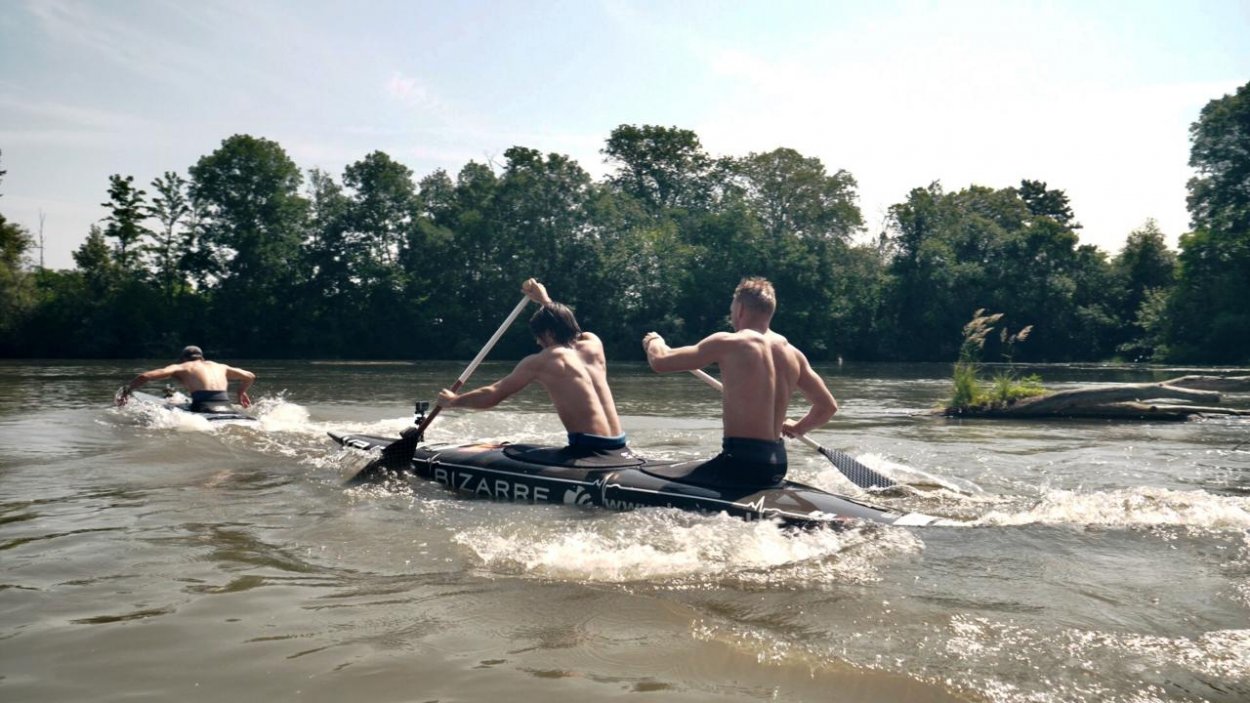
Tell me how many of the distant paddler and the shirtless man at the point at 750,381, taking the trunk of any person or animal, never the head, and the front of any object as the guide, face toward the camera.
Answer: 0

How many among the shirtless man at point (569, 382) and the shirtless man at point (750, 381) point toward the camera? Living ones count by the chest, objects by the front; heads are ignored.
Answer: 0

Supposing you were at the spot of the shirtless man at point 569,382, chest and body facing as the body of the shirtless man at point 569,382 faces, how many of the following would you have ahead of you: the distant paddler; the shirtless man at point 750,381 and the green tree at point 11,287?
2

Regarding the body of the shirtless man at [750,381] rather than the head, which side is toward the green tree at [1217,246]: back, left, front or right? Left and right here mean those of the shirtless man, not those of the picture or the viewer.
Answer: right

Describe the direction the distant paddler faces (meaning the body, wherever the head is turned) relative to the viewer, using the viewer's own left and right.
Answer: facing away from the viewer and to the left of the viewer

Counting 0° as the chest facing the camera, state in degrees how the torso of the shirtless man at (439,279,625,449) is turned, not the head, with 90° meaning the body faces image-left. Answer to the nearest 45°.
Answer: approximately 135°

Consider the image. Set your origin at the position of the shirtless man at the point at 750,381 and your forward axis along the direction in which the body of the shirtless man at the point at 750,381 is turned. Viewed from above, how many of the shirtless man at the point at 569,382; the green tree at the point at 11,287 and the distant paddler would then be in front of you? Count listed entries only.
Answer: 3

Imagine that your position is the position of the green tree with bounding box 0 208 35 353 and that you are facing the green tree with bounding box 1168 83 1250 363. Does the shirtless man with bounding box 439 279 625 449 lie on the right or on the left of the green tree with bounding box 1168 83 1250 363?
right

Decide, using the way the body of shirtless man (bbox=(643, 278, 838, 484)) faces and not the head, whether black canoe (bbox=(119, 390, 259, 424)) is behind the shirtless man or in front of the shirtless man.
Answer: in front

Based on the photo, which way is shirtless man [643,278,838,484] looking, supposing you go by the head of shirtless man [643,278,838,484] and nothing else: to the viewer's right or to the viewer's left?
to the viewer's left

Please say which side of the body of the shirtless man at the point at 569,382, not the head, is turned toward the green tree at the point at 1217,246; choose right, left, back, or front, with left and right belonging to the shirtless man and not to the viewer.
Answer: right

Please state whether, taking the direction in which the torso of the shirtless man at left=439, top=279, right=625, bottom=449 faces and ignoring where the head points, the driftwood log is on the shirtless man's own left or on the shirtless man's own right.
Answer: on the shirtless man's own right

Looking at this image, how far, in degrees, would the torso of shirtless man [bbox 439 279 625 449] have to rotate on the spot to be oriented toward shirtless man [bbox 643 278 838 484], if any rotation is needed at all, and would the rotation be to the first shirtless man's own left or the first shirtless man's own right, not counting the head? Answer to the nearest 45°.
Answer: approximately 180°

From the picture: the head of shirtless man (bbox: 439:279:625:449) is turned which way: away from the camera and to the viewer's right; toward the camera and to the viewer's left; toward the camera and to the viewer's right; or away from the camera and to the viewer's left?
away from the camera and to the viewer's left

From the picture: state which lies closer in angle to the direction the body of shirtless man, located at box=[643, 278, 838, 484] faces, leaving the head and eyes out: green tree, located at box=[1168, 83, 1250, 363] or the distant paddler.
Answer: the distant paddler
